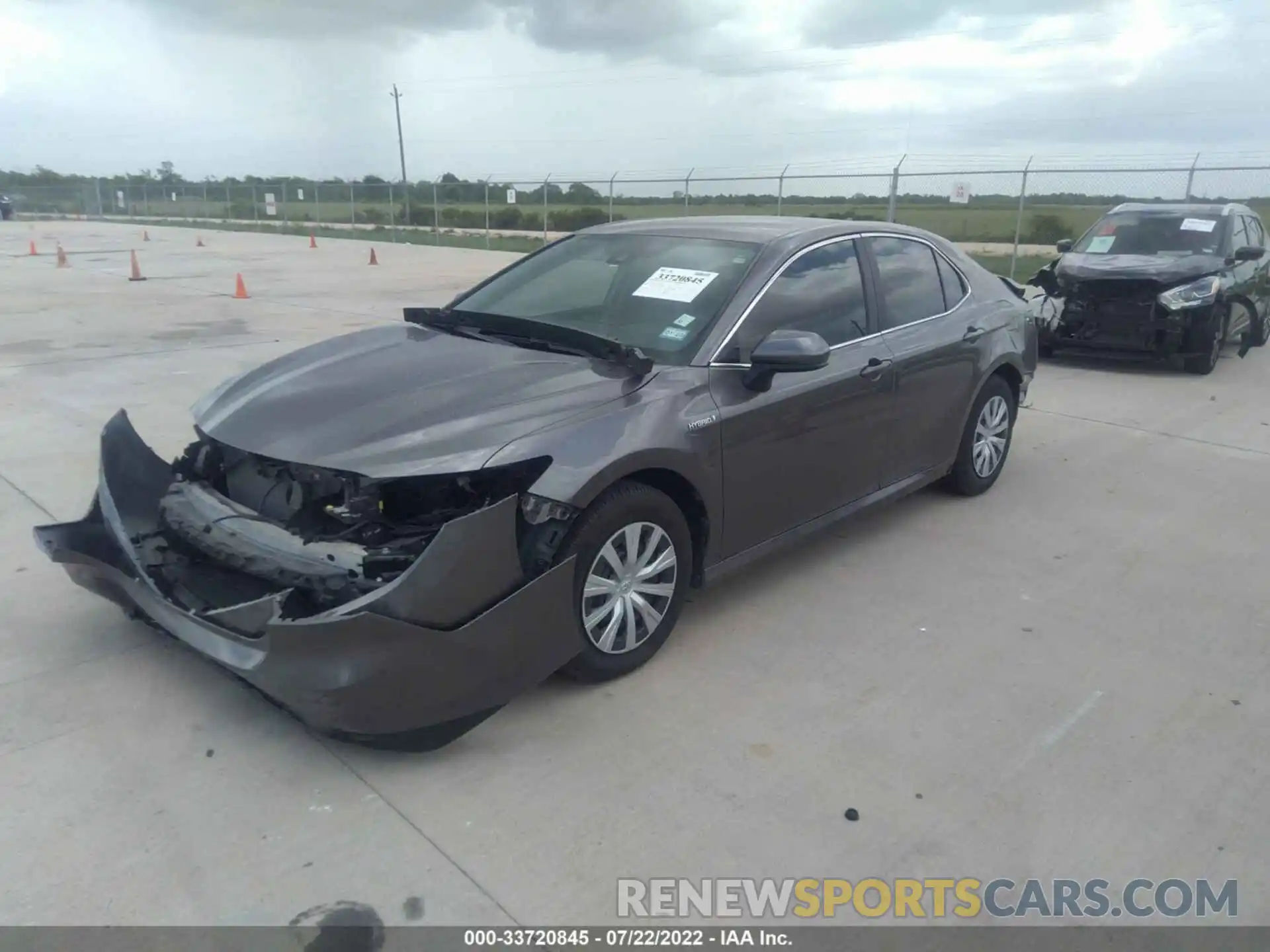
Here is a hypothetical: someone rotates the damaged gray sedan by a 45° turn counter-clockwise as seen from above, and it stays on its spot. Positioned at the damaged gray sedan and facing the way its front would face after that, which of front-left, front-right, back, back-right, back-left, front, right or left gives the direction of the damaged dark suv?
back-left

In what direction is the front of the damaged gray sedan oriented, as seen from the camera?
facing the viewer and to the left of the viewer
